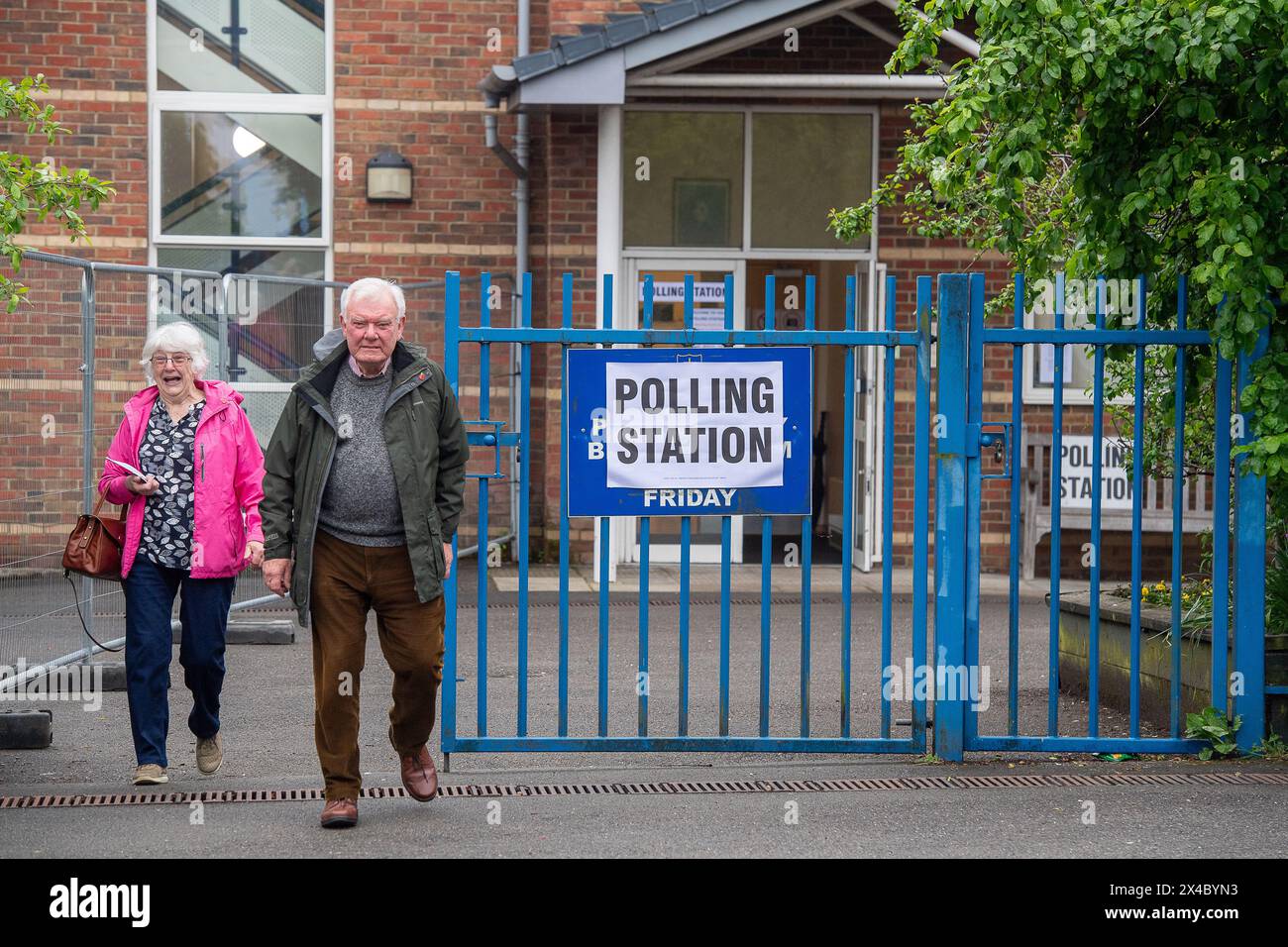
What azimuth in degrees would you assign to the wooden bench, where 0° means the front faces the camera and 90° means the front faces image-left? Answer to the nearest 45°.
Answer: approximately 0°

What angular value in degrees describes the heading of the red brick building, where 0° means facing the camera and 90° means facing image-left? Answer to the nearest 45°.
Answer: approximately 0°

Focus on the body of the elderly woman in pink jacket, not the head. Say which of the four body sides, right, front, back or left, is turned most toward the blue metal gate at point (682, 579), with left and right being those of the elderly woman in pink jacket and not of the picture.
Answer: left

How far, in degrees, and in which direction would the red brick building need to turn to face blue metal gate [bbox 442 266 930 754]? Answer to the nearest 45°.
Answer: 0° — it already faces it

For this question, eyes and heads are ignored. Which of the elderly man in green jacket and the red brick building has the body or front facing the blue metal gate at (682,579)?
the red brick building
